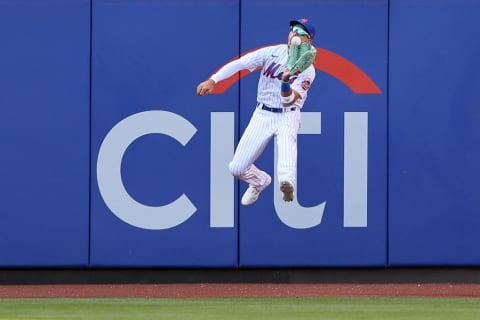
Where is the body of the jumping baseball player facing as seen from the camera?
toward the camera
